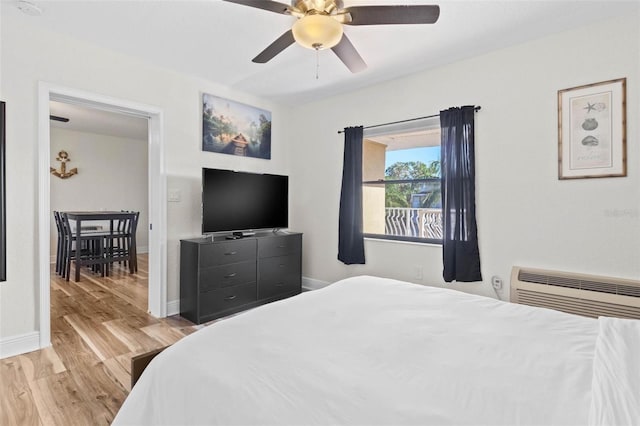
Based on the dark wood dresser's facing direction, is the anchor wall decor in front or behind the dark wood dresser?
behind

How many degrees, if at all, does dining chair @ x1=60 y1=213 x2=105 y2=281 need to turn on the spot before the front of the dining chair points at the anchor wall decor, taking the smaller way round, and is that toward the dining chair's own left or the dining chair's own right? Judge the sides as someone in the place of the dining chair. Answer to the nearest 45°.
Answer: approximately 90° to the dining chair's own left

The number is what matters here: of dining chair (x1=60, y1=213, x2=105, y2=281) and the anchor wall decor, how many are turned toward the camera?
1

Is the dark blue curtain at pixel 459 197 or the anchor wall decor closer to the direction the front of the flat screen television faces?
the dark blue curtain

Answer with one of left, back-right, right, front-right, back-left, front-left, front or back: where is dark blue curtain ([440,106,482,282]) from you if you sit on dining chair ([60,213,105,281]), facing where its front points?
front-right

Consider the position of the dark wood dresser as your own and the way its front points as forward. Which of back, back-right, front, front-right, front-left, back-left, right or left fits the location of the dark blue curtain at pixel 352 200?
front-left

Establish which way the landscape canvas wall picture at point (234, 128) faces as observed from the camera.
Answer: facing the viewer and to the right of the viewer

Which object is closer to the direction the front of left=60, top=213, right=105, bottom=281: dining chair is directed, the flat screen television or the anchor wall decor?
the flat screen television

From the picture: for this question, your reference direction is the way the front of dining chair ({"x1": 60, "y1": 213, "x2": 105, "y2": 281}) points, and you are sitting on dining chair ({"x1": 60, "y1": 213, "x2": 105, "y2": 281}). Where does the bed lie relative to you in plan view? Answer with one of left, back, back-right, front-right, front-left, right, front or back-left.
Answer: right

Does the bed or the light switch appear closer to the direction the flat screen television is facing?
the bed

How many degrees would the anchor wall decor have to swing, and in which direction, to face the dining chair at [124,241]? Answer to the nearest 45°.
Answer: approximately 45° to its left

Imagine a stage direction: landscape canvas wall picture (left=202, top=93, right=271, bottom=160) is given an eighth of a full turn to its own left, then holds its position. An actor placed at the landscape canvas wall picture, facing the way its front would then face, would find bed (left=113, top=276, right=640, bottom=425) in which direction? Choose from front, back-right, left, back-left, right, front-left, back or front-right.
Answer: right
